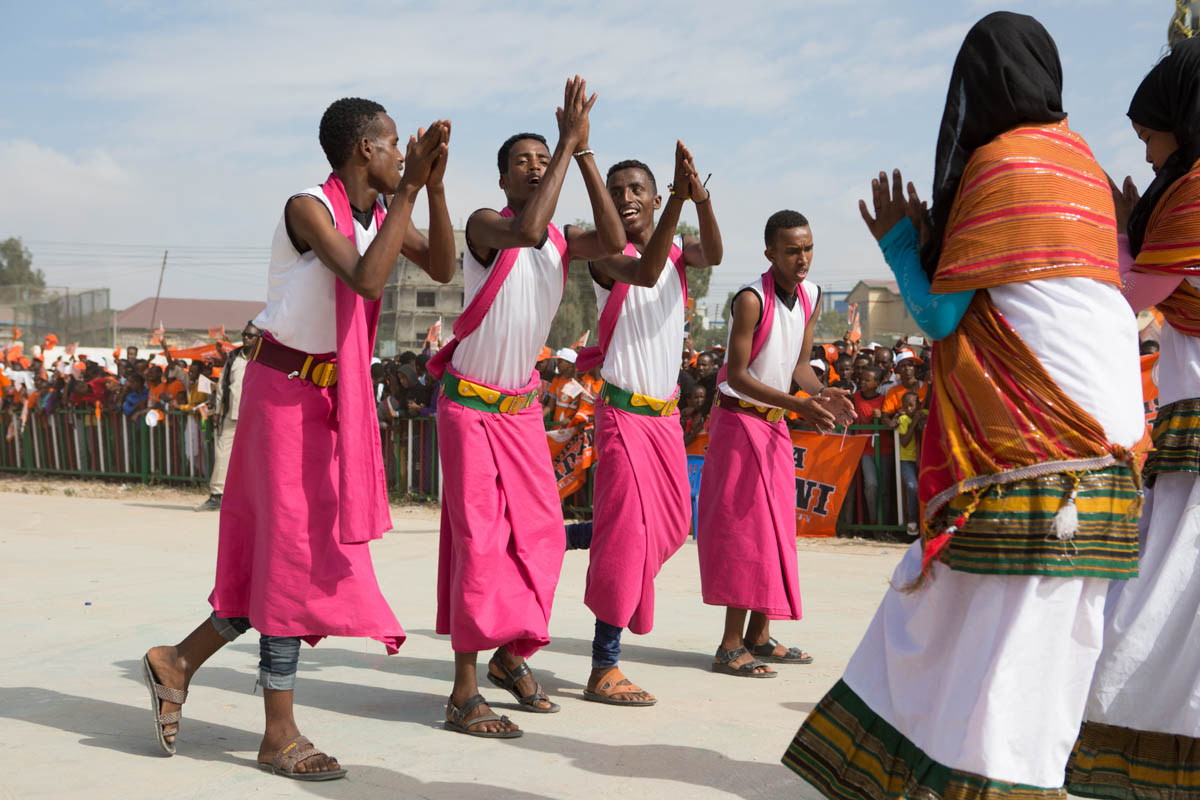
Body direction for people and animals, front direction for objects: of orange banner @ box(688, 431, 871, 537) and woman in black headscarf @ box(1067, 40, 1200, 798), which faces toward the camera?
the orange banner

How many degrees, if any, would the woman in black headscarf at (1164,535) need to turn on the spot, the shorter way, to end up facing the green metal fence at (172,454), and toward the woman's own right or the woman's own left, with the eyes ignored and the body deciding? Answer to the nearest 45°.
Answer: approximately 45° to the woman's own right

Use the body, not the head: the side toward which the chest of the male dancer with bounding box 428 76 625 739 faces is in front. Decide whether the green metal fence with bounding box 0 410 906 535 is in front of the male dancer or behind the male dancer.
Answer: behind

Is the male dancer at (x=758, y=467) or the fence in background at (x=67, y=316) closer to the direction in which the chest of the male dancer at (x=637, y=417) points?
the male dancer

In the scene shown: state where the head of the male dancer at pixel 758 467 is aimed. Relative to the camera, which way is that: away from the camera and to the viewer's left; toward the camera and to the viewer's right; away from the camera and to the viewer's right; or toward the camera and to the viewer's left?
toward the camera and to the viewer's right

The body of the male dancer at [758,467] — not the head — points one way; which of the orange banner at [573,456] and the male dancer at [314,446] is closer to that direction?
the male dancer

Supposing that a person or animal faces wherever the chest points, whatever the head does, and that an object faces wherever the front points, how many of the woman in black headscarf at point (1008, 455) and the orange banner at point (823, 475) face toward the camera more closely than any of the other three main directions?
1

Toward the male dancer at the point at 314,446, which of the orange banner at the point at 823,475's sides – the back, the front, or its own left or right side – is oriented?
front

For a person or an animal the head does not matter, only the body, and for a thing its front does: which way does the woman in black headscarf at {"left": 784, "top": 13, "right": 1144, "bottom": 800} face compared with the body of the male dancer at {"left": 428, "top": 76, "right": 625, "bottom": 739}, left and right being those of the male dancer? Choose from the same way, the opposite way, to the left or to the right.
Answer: the opposite way

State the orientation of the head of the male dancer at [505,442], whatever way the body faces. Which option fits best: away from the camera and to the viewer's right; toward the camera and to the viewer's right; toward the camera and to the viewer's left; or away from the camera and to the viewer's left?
toward the camera and to the viewer's right

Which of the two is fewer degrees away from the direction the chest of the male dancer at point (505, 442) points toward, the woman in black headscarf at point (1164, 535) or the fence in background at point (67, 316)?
the woman in black headscarf

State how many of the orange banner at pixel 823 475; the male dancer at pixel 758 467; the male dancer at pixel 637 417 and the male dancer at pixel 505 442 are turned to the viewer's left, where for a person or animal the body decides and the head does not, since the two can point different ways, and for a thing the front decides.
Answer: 0

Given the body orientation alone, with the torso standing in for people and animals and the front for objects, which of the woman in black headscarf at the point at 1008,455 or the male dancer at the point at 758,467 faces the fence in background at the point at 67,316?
the woman in black headscarf

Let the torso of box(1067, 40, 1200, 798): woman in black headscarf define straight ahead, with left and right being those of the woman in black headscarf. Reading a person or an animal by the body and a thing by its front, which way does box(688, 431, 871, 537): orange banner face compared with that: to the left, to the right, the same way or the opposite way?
to the left

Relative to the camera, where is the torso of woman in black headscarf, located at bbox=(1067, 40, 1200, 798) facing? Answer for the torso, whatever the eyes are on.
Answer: to the viewer's left

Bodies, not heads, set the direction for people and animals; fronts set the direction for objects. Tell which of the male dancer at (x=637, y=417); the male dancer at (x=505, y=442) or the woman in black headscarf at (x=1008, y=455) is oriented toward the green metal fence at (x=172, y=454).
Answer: the woman in black headscarf

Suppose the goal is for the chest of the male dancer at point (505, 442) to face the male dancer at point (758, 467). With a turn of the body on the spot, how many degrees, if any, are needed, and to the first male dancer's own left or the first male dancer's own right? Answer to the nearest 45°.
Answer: approximately 90° to the first male dancer's own left

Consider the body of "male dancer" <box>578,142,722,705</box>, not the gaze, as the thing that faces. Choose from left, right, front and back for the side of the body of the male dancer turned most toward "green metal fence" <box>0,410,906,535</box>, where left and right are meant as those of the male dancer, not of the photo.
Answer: back

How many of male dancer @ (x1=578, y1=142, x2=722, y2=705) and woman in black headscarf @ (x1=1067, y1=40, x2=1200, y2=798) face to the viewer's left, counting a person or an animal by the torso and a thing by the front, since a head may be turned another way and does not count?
1
